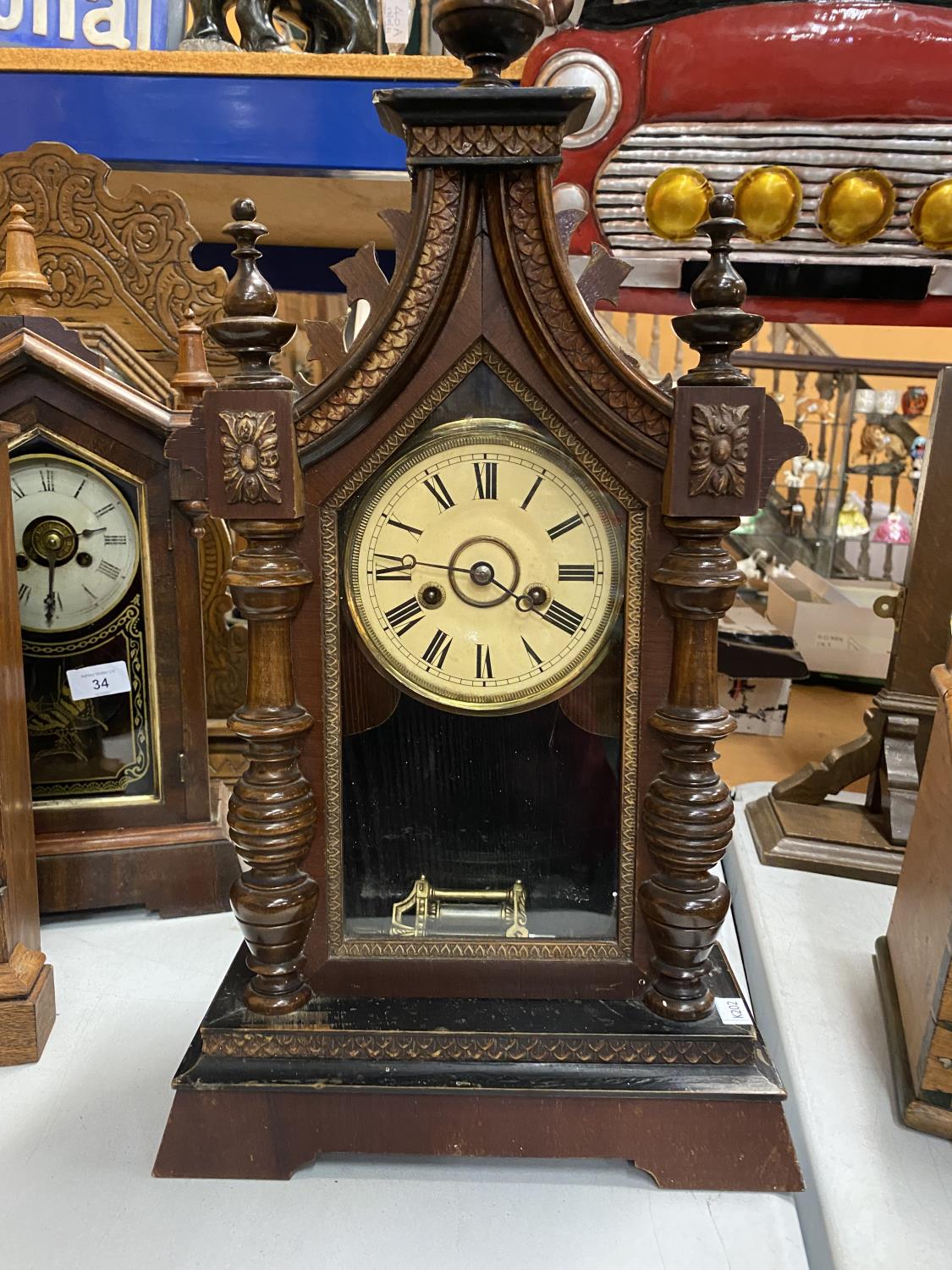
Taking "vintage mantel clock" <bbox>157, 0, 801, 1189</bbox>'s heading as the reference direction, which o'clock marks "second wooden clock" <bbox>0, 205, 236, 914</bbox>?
The second wooden clock is roughly at 4 o'clock from the vintage mantel clock.

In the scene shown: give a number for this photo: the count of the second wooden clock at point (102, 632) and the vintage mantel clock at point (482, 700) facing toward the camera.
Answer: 2

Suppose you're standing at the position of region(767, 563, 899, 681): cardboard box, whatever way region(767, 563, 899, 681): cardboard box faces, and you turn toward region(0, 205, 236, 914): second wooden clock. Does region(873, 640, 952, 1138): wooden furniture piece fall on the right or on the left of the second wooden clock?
left

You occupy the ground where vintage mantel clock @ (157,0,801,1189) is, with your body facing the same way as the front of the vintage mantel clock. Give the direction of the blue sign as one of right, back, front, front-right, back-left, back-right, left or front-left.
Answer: back-right

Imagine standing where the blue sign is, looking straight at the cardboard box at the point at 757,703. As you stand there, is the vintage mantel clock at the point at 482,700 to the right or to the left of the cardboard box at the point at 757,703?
right

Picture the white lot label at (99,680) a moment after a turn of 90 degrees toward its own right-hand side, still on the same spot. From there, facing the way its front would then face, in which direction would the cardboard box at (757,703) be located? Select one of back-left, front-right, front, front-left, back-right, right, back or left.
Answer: back

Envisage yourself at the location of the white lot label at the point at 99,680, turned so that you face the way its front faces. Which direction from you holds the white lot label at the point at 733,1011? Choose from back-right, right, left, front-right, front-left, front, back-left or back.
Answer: front-left

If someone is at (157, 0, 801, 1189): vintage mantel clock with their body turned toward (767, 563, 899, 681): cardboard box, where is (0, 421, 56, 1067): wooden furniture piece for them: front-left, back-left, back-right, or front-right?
back-left

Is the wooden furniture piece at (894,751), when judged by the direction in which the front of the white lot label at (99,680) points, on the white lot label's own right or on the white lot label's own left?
on the white lot label's own left
